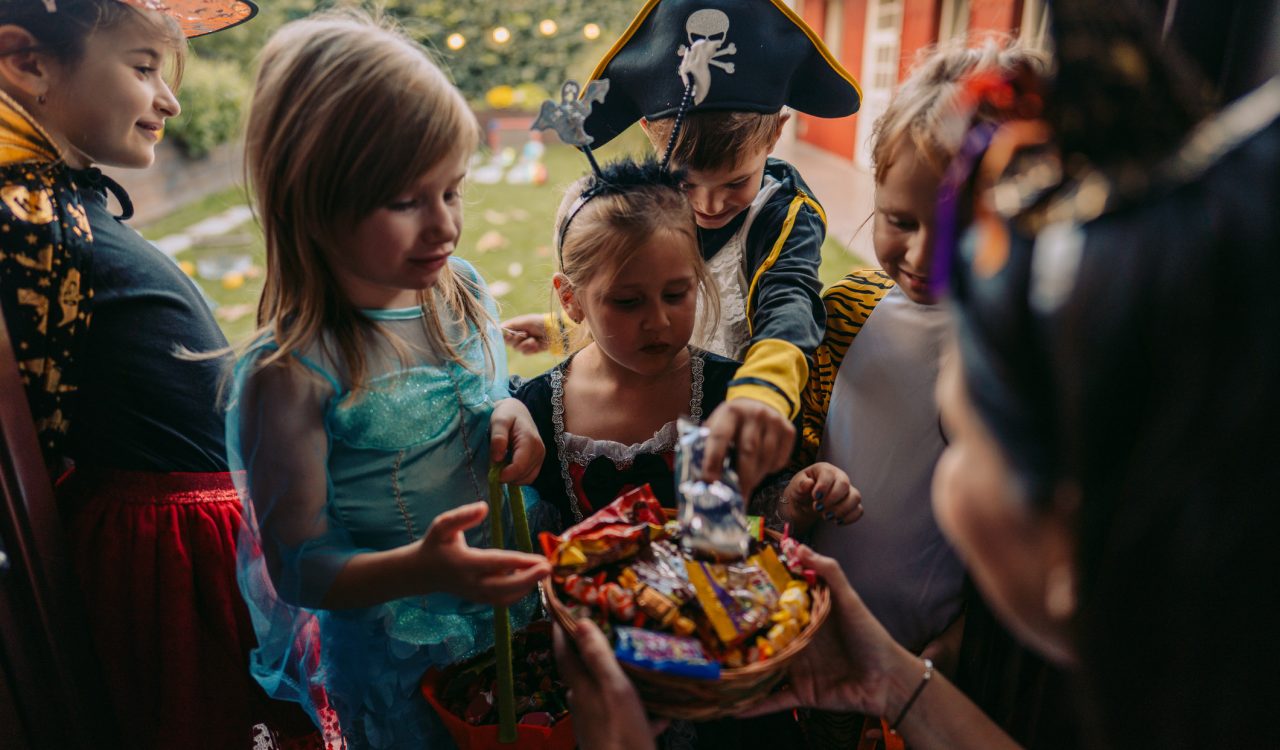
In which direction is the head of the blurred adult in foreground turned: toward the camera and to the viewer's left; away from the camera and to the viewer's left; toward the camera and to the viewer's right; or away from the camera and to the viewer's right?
away from the camera and to the viewer's left

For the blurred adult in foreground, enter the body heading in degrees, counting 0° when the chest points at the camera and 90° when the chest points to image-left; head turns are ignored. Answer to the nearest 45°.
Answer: approximately 135°

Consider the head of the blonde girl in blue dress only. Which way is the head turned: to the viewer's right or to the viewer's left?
to the viewer's right

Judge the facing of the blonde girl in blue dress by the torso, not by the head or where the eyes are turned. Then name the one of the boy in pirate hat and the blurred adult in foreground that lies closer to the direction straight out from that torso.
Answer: the blurred adult in foreground

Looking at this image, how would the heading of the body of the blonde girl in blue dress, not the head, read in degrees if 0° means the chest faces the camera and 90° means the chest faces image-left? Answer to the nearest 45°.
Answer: approximately 315°
